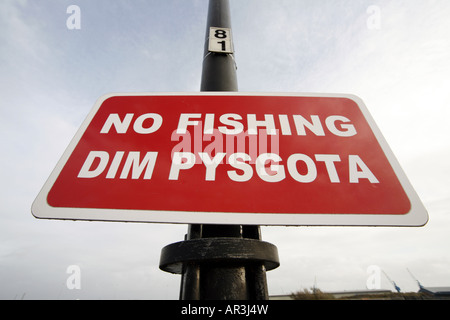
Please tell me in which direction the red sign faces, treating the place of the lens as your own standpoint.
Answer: facing the viewer
